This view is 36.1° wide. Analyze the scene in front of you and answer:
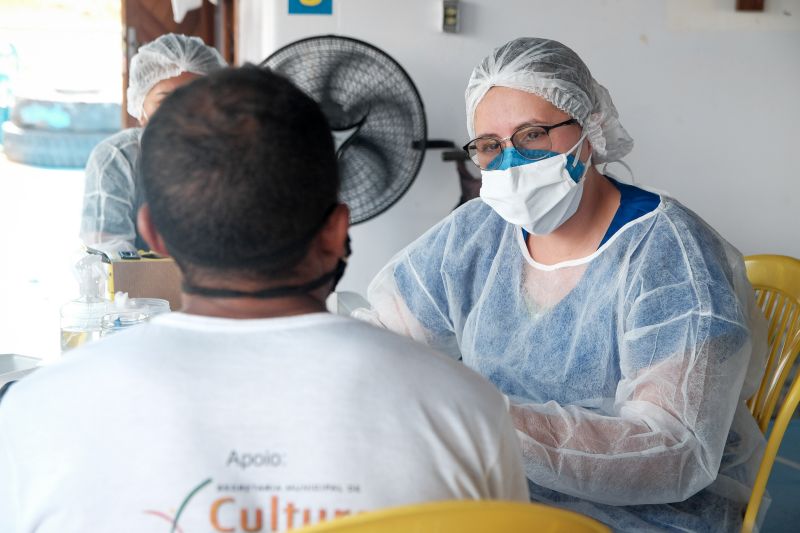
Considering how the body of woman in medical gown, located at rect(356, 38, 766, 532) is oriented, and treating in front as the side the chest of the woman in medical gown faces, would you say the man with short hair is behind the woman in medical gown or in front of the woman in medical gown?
in front

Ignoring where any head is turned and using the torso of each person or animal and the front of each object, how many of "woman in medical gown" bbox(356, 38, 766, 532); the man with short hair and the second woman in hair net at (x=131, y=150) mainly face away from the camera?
1

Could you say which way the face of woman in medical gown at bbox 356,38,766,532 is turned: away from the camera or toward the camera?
toward the camera

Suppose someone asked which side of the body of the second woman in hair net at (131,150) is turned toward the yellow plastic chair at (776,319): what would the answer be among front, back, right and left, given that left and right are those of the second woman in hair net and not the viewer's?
front

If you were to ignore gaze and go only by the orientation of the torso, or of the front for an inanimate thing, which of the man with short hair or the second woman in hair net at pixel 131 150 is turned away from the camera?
the man with short hair

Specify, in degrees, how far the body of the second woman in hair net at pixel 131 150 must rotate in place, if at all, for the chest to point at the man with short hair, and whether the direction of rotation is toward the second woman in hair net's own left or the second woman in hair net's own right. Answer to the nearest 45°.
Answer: approximately 45° to the second woman in hair net's own right

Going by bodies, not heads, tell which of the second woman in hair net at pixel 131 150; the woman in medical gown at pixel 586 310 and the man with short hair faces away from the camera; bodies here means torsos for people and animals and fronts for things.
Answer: the man with short hair

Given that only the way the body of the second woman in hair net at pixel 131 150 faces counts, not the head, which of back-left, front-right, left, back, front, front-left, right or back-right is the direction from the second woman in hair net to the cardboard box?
front-right

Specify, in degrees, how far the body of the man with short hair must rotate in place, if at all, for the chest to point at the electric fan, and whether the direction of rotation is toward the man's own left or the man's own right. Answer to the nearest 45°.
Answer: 0° — they already face it

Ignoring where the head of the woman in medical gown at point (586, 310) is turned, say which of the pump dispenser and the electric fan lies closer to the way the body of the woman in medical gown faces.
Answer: the pump dispenser

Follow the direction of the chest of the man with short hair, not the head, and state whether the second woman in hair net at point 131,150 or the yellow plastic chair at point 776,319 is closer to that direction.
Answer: the second woman in hair net

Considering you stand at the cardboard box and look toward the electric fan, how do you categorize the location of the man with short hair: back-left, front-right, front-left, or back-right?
back-right

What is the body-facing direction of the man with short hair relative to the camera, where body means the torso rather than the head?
away from the camera

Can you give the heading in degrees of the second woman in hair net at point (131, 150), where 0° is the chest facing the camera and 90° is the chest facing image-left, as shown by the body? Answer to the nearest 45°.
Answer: approximately 315°

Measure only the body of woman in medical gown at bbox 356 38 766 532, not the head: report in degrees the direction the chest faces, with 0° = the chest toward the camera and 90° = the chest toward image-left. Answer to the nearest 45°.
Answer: approximately 45°
